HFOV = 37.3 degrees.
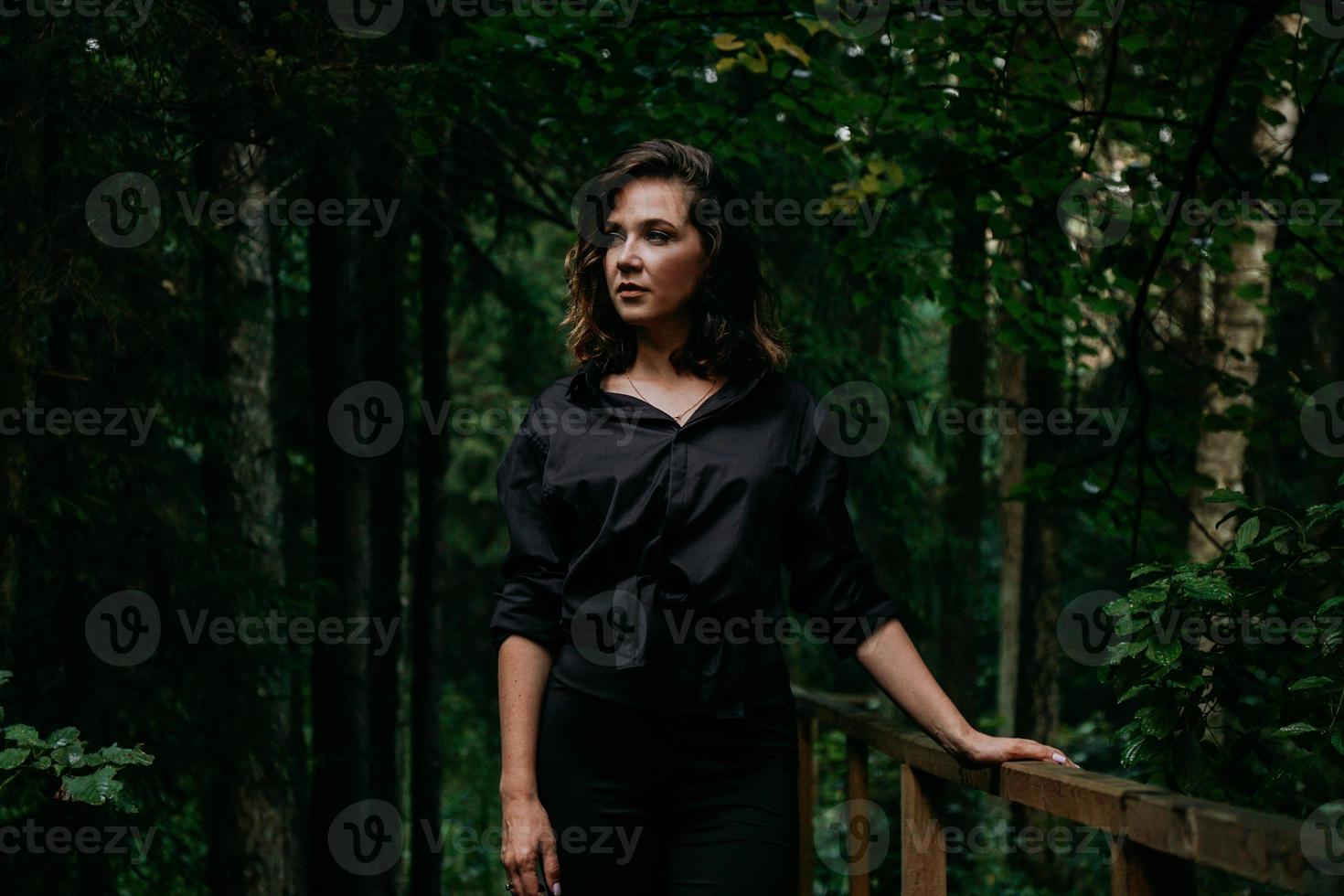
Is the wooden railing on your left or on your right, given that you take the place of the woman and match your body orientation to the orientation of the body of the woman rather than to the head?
on your left

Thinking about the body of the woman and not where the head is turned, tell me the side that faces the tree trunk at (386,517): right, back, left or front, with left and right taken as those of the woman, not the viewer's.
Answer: back

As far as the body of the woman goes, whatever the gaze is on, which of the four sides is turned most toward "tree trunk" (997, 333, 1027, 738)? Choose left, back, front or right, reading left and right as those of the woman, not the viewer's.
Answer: back

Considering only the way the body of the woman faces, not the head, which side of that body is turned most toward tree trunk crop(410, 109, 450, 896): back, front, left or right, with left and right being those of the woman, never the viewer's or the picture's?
back

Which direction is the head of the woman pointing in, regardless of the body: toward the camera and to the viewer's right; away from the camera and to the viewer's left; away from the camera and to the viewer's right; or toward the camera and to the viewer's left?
toward the camera and to the viewer's left

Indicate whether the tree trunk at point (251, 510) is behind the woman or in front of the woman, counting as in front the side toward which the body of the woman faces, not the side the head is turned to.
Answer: behind

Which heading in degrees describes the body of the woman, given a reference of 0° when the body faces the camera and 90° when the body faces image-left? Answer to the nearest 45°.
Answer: approximately 0°

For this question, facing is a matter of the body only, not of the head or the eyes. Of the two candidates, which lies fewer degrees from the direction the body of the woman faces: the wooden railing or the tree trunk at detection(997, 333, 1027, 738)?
the wooden railing
